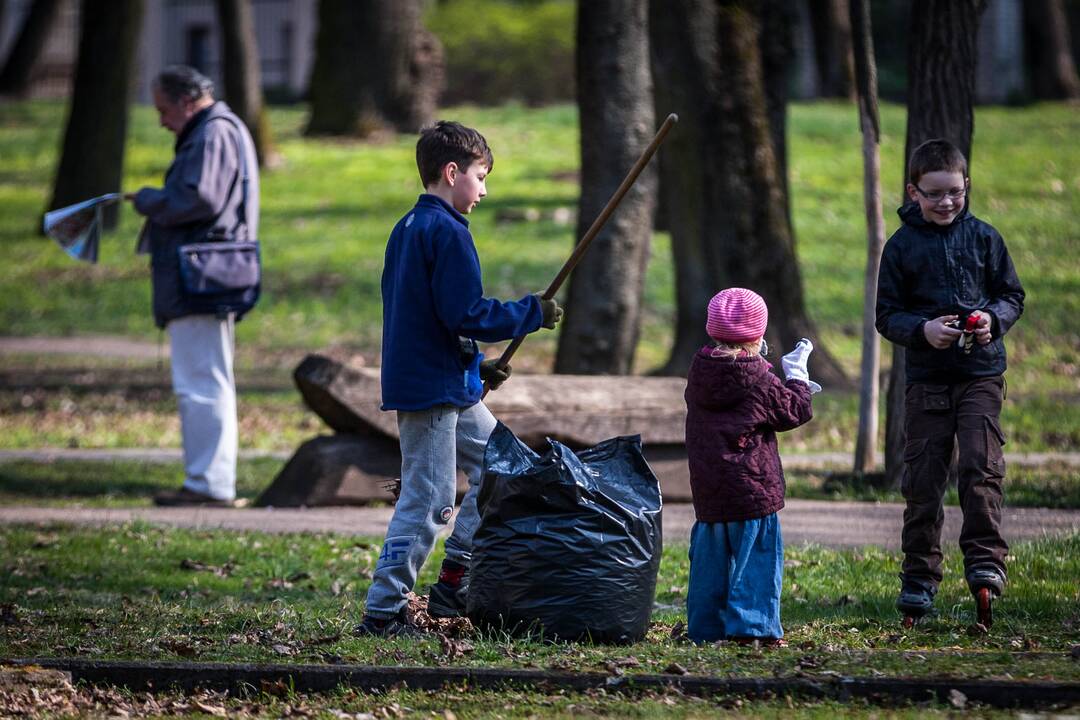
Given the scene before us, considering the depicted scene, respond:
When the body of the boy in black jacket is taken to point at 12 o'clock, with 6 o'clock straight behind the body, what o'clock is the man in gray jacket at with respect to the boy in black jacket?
The man in gray jacket is roughly at 4 o'clock from the boy in black jacket.

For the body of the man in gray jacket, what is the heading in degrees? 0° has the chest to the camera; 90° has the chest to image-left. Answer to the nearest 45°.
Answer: approximately 90°

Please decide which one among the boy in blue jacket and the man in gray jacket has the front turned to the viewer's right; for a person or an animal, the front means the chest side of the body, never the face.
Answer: the boy in blue jacket

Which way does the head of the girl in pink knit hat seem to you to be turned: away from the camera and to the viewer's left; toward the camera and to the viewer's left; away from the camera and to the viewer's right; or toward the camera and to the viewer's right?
away from the camera and to the viewer's right

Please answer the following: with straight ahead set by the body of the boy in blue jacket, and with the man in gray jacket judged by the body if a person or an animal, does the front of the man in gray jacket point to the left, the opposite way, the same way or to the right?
the opposite way

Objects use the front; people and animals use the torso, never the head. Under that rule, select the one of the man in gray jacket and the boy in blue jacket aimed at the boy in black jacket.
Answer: the boy in blue jacket

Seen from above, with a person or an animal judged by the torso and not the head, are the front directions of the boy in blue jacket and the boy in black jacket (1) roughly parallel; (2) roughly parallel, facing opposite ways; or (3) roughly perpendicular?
roughly perpendicular

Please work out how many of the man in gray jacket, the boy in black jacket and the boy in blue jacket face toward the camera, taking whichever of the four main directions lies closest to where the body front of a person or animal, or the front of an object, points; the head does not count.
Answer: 1

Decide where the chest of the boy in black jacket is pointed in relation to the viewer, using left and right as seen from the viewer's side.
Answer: facing the viewer

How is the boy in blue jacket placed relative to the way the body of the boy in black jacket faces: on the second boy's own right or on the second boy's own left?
on the second boy's own right

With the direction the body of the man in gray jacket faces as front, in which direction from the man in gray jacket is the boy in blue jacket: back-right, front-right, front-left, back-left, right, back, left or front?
left

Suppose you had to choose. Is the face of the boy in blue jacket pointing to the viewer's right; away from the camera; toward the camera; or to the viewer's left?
to the viewer's right

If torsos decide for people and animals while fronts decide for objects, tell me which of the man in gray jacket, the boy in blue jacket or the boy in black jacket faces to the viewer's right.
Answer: the boy in blue jacket

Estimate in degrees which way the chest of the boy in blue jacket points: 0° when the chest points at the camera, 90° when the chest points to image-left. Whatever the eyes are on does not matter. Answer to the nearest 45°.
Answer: approximately 270°

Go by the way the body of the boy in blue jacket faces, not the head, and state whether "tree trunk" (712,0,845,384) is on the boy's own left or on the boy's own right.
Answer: on the boy's own left

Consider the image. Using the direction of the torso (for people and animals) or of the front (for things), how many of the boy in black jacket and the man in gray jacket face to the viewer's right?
0
